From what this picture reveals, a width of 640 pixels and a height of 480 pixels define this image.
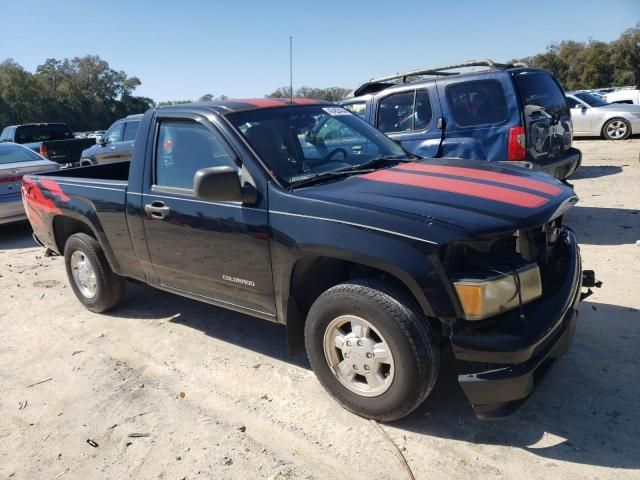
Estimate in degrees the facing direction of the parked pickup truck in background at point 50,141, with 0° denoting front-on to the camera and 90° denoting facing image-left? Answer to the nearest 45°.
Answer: approximately 135°

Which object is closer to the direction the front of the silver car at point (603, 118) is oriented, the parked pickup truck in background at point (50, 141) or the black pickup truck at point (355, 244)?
the black pickup truck

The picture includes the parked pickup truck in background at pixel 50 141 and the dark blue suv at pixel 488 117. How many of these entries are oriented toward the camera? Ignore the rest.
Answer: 0

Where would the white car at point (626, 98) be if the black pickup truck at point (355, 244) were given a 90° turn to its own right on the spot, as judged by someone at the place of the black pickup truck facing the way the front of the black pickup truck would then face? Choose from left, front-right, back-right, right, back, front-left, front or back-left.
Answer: back

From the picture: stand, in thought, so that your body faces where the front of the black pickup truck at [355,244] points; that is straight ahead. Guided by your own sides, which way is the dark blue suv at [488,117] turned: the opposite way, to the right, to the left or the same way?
the opposite way

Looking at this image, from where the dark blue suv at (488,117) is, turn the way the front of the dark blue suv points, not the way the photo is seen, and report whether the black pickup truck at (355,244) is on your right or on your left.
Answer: on your left

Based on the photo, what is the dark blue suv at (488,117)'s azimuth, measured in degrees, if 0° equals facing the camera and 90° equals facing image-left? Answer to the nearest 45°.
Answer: approximately 135°

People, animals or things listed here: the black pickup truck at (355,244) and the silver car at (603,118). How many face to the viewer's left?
0

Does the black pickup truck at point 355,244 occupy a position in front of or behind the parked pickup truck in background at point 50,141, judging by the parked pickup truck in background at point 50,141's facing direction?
behind

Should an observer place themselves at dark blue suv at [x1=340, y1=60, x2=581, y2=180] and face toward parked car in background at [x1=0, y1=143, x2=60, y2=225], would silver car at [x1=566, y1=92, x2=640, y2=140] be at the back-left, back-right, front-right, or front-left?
back-right

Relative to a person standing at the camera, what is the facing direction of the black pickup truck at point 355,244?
facing the viewer and to the right of the viewer
